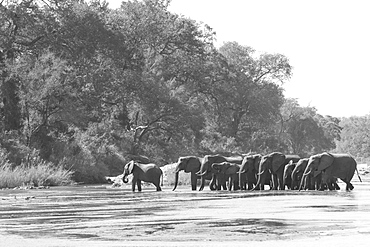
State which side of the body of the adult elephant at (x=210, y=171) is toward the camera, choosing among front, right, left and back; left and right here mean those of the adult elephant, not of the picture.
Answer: left

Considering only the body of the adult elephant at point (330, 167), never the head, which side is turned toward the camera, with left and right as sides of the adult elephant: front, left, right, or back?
left

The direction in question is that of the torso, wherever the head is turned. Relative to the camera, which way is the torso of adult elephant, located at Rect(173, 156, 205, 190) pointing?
to the viewer's left

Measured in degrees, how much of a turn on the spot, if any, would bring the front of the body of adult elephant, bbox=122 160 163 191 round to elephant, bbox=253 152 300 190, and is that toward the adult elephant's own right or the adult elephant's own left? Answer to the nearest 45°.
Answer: approximately 180°

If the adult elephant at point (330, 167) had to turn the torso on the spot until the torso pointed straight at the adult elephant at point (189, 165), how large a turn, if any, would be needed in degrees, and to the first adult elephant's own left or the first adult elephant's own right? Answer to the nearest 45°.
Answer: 0° — it already faces it

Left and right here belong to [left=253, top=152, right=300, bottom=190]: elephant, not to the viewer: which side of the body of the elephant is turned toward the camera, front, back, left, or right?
left

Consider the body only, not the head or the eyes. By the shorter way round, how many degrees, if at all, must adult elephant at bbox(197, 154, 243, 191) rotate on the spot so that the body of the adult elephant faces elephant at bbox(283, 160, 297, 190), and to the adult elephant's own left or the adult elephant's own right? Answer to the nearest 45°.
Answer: approximately 180°

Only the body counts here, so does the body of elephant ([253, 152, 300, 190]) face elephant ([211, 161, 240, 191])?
yes
